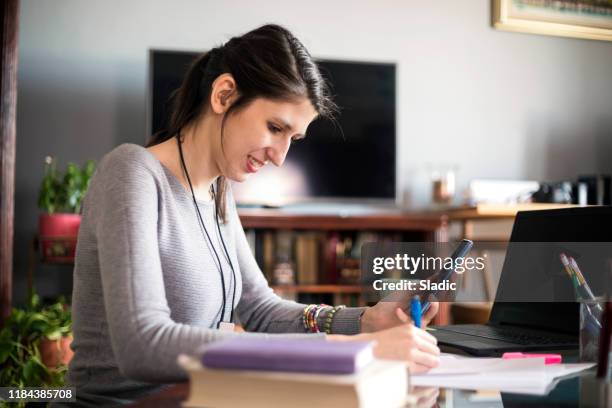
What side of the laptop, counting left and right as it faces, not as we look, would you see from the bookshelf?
right

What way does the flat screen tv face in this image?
toward the camera

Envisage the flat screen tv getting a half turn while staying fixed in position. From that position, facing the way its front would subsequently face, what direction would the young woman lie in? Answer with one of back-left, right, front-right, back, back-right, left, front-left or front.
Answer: back

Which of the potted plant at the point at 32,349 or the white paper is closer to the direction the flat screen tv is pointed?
the white paper

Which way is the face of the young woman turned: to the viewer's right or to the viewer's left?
to the viewer's right

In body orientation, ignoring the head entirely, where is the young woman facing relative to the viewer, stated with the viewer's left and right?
facing the viewer and to the right of the viewer

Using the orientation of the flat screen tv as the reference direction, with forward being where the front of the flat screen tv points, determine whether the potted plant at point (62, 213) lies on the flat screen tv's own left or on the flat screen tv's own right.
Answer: on the flat screen tv's own right

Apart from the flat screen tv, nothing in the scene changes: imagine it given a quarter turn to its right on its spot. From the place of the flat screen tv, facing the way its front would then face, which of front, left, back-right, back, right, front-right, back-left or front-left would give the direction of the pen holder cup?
left

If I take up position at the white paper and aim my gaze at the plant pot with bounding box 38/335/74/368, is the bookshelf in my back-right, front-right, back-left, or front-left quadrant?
front-right

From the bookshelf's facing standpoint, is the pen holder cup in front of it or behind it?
in front

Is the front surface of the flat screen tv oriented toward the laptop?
yes

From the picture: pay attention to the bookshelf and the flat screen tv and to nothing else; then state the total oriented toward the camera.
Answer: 2

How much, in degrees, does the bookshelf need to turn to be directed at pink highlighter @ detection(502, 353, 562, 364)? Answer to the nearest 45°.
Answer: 0° — it already faces it

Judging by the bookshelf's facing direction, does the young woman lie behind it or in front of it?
in front

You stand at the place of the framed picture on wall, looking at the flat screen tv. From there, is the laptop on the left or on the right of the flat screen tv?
left
